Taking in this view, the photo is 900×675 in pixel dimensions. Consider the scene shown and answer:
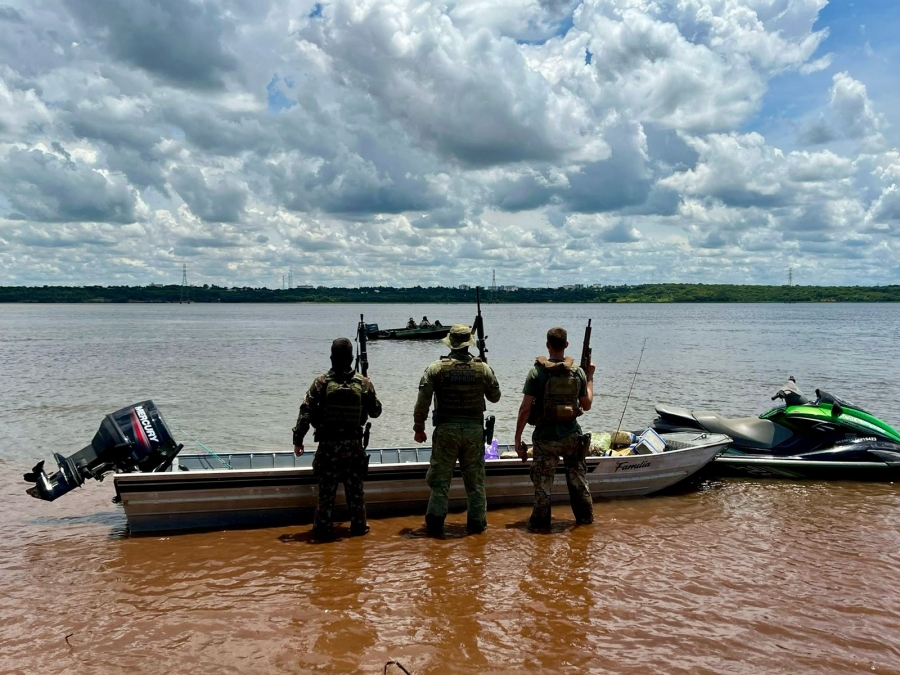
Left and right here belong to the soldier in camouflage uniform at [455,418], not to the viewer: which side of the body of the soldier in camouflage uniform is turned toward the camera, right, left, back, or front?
back

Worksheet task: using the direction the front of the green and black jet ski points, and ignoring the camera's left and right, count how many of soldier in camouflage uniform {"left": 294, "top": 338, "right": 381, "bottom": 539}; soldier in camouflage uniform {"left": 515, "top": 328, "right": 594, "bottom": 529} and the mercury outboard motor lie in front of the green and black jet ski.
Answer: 0

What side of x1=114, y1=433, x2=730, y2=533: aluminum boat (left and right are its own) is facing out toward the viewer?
right

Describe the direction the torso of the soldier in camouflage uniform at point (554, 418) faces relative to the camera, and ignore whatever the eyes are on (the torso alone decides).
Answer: away from the camera

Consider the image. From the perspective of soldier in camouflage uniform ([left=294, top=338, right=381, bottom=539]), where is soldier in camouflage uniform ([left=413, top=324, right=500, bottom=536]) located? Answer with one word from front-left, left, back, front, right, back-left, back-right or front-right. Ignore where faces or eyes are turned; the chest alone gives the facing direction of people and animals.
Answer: right

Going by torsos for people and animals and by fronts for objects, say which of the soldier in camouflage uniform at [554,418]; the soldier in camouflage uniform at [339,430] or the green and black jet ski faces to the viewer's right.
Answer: the green and black jet ski

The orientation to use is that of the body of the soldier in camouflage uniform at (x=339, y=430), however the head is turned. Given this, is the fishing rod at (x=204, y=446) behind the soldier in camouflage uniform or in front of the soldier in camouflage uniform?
in front

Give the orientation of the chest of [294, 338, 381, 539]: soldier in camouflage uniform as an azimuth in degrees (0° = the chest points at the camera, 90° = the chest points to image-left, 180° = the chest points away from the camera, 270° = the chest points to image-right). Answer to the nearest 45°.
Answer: approximately 180°

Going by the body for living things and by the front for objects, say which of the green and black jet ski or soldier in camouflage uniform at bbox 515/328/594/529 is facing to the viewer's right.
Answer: the green and black jet ski

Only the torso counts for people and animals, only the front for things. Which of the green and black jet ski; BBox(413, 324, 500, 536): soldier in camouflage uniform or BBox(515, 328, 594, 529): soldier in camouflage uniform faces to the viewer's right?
the green and black jet ski

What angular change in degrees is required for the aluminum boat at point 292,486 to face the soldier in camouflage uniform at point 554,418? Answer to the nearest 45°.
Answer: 0° — it already faces them

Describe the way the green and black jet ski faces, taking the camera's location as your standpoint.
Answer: facing to the right of the viewer

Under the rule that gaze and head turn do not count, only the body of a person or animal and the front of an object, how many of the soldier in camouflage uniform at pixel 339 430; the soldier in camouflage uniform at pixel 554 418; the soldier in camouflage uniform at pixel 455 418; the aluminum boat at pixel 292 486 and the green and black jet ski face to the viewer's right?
2

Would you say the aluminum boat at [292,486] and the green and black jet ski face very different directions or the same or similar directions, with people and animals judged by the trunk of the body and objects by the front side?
same or similar directions

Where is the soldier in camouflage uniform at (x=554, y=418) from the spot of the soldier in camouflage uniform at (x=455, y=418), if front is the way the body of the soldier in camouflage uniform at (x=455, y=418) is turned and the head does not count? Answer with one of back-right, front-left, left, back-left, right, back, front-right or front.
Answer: right

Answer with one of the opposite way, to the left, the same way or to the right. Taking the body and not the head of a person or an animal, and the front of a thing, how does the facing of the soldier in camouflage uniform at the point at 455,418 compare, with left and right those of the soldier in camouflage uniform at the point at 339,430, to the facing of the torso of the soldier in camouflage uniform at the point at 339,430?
the same way

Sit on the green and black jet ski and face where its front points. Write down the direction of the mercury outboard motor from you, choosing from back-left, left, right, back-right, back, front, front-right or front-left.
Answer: back-right
